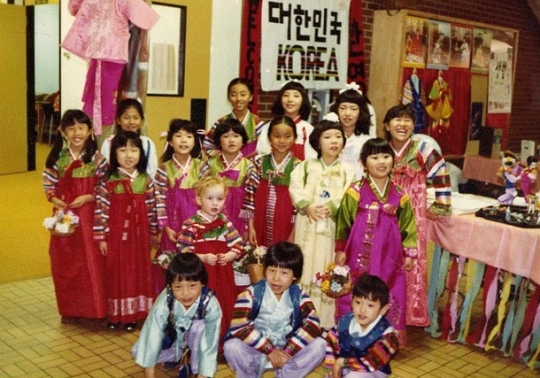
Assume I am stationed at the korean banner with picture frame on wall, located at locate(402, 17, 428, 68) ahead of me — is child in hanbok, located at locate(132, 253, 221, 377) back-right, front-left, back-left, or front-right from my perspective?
back-right

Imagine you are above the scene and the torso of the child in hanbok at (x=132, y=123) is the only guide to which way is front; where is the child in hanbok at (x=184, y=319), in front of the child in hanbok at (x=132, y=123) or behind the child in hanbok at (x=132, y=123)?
in front

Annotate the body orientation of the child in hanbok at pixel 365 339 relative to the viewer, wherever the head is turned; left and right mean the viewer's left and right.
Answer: facing the viewer and to the left of the viewer

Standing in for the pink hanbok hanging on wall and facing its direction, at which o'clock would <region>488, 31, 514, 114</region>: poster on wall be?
The poster on wall is roughly at 8 o'clock from the pink hanbok hanging on wall.

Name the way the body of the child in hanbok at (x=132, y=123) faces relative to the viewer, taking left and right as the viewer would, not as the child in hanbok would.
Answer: facing the viewer

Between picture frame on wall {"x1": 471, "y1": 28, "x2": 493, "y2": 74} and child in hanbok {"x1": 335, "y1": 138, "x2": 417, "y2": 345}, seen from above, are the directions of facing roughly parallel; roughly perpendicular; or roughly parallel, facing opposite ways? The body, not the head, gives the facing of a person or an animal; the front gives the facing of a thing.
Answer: roughly parallel

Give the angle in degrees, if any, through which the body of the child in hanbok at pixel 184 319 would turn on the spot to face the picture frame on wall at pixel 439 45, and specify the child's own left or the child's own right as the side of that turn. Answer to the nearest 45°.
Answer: approximately 135° to the child's own left

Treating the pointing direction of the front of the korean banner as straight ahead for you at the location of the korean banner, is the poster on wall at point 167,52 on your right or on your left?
on your right

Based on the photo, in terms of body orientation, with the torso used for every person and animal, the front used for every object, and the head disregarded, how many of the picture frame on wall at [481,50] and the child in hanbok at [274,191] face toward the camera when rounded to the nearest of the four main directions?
2

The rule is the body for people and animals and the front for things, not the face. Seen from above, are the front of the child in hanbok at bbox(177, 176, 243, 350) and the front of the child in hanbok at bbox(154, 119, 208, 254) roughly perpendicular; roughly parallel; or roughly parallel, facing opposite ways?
roughly parallel

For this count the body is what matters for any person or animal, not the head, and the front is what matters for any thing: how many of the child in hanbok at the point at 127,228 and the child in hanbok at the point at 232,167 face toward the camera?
2

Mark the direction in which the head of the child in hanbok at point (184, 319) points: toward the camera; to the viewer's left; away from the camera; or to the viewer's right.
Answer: toward the camera

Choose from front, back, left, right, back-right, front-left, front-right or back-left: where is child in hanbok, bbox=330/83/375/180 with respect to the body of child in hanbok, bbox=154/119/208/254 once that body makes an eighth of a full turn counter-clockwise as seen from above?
front-left

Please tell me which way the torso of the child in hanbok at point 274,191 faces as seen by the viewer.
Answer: toward the camera

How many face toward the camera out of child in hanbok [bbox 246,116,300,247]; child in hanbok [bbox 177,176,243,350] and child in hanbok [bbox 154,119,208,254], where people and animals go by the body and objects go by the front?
3

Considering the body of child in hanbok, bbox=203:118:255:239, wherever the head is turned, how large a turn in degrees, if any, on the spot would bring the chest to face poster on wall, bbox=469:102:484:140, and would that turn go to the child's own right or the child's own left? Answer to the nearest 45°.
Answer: approximately 135° to the child's own left

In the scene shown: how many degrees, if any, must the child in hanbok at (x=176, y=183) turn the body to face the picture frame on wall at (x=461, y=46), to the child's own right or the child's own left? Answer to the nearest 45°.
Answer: approximately 135° to the child's own left
